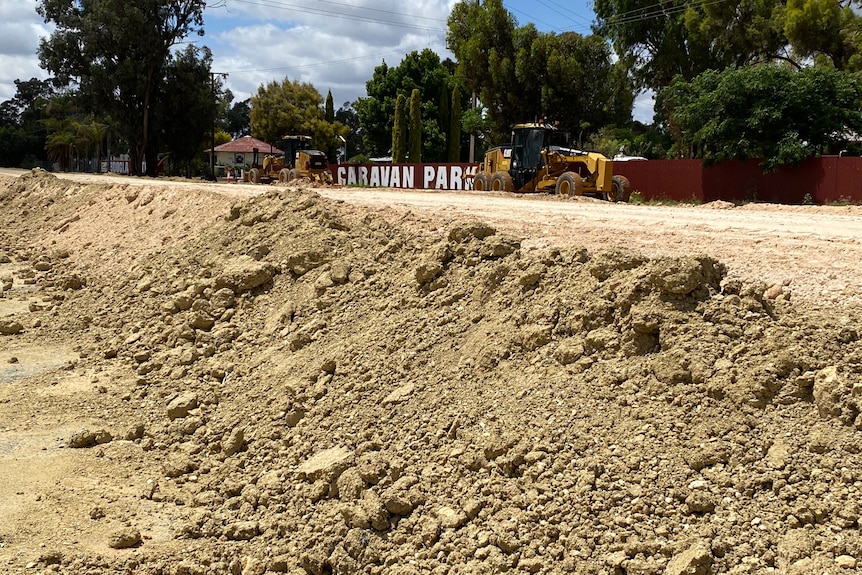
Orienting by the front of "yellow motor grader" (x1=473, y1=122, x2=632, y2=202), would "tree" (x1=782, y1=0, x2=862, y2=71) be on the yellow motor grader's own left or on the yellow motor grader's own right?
on the yellow motor grader's own left

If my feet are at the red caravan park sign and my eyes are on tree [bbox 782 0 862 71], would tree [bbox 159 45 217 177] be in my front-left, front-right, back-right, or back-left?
back-left

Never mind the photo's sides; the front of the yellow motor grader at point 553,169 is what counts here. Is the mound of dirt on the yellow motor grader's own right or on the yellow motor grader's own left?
on the yellow motor grader's own right
